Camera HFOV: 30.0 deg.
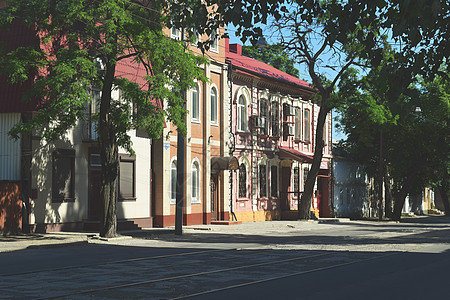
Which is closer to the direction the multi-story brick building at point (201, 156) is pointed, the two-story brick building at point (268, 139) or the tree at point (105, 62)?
the tree

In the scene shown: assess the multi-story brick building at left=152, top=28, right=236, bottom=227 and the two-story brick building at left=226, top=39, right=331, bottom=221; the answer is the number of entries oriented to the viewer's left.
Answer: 0

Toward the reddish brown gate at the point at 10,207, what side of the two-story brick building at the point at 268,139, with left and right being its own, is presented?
right

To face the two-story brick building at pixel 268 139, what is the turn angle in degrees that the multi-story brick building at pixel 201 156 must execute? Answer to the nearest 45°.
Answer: approximately 90° to its left

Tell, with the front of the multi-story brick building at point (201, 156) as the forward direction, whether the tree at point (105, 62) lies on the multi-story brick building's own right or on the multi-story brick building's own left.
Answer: on the multi-story brick building's own right

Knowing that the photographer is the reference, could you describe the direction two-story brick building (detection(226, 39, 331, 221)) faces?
facing the viewer and to the right of the viewer

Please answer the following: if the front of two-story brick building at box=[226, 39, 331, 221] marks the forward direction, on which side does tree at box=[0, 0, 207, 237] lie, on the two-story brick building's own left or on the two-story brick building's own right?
on the two-story brick building's own right
